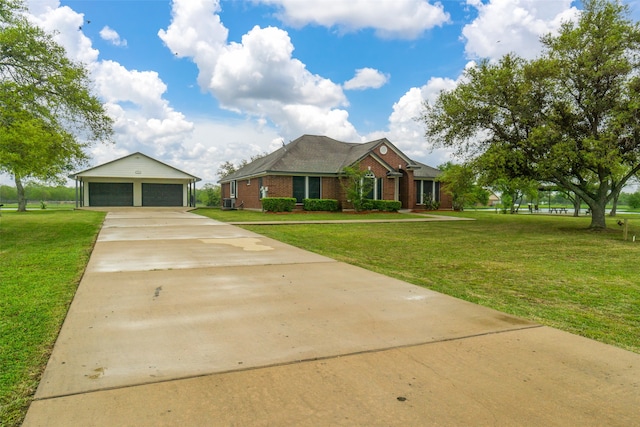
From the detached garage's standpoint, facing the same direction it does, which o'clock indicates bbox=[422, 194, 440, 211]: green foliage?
The green foliage is roughly at 10 o'clock from the detached garage.

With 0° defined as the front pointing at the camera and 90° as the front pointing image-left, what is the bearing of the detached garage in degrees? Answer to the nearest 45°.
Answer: approximately 0°

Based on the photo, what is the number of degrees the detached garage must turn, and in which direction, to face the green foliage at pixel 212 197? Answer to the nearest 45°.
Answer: approximately 135° to its left

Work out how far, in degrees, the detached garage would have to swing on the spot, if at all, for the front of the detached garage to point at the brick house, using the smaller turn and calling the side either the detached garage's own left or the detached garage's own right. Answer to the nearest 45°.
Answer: approximately 45° to the detached garage's own left

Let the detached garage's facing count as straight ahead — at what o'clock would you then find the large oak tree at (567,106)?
The large oak tree is roughly at 11 o'clock from the detached garage.

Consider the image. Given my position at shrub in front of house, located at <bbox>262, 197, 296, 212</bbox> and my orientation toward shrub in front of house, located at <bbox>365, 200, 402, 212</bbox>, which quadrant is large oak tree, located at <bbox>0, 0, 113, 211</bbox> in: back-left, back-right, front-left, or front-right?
back-right
